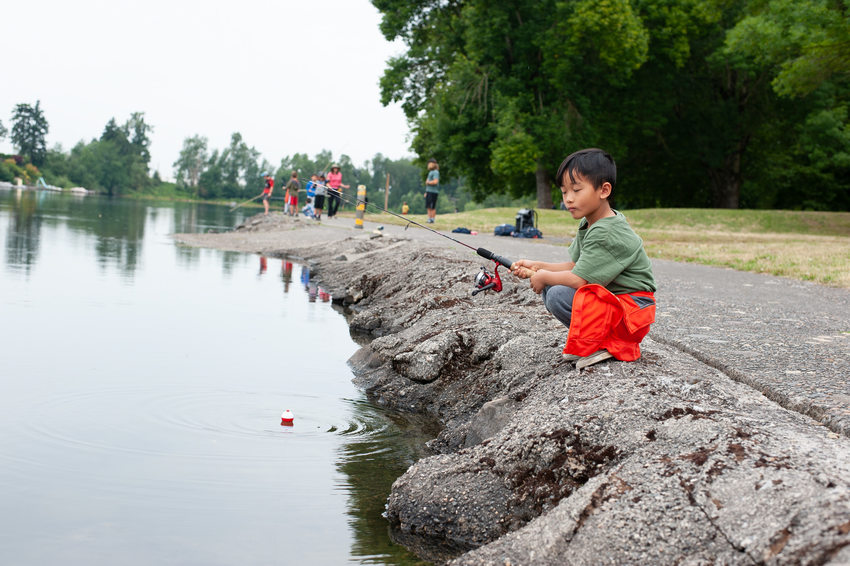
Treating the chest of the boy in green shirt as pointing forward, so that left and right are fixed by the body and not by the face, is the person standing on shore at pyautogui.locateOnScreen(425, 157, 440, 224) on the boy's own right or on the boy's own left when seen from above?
on the boy's own right

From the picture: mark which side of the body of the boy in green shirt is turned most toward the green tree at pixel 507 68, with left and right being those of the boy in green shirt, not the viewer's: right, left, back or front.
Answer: right

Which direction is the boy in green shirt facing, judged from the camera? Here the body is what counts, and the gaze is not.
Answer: to the viewer's left

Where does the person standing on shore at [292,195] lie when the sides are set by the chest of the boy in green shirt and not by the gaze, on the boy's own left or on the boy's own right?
on the boy's own right

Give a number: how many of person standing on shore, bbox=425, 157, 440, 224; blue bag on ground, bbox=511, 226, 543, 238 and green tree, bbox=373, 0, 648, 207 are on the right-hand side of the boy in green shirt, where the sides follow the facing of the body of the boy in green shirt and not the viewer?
3

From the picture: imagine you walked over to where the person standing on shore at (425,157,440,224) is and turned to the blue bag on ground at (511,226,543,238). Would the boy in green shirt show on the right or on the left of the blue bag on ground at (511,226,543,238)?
right

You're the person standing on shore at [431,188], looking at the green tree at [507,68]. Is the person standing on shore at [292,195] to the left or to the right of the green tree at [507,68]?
left

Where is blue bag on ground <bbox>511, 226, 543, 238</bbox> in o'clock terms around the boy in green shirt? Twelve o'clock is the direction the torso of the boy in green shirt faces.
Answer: The blue bag on ground is roughly at 3 o'clock from the boy in green shirt.
